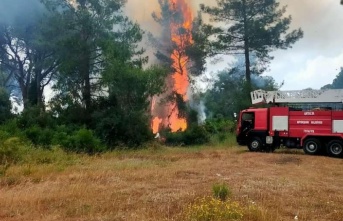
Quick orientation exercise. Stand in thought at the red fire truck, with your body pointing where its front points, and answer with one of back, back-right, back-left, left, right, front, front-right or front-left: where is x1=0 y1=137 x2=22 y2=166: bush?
front-left

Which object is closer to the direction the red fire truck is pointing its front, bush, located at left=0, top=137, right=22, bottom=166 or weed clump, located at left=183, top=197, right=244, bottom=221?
the bush

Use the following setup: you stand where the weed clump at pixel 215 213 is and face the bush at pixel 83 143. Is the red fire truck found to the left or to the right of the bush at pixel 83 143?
right

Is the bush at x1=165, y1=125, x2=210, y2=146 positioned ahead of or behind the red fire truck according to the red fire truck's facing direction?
ahead

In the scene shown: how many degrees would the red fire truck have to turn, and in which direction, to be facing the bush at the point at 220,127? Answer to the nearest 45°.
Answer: approximately 45° to its right

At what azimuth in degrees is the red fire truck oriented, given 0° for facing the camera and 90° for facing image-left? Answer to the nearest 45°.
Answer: approximately 90°

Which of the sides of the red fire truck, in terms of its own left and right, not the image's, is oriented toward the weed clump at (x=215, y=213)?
left

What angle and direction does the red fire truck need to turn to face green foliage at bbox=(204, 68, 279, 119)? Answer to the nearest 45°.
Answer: approximately 90° to its right

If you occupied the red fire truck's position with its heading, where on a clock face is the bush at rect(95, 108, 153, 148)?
The bush is roughly at 12 o'clock from the red fire truck.

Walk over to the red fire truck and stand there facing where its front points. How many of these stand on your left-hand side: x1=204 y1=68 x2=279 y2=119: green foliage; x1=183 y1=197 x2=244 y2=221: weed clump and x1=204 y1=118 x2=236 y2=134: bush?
1

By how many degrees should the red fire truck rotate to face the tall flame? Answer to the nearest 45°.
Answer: approximately 45° to its right

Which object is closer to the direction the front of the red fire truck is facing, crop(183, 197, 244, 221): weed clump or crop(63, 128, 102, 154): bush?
the bush
